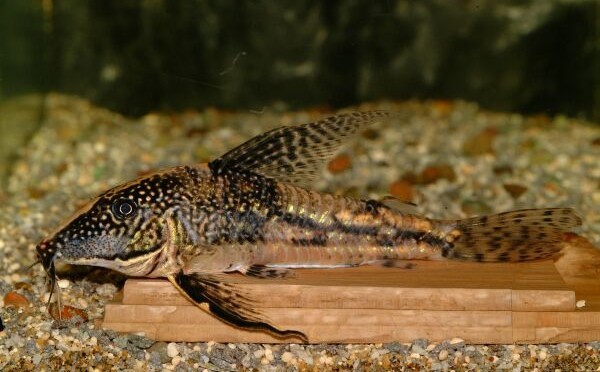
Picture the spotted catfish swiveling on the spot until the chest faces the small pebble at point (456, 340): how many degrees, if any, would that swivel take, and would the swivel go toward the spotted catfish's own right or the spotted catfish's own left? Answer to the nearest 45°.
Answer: approximately 180°

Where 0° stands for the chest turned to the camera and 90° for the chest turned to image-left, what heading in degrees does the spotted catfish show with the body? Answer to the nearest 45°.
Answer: approximately 90°

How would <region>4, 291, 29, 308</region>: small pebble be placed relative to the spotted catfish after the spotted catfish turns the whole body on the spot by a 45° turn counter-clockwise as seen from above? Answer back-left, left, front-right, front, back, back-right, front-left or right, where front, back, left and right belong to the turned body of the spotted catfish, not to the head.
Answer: front-right

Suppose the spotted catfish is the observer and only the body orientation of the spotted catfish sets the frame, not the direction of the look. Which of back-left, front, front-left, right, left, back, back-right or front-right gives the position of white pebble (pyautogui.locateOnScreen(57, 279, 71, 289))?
front

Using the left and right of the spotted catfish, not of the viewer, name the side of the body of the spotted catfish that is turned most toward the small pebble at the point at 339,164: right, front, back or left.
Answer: right
